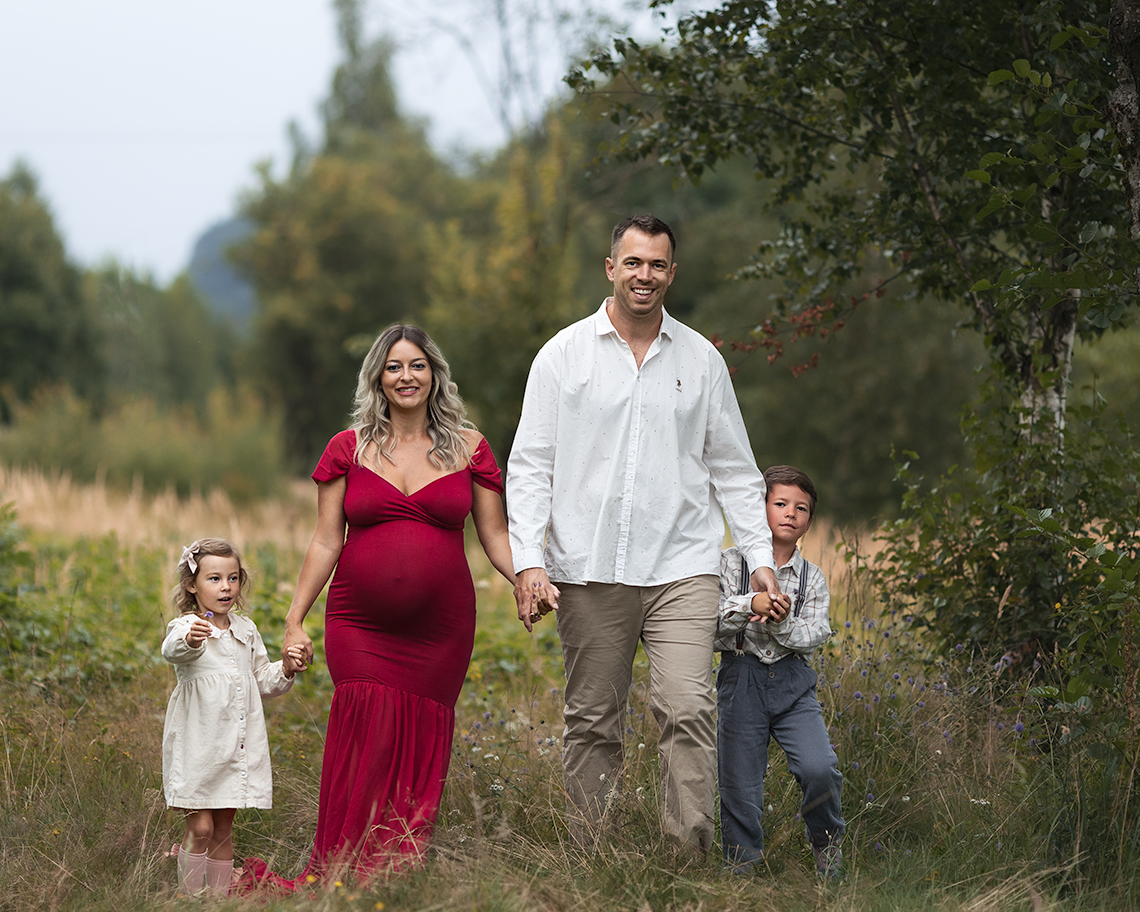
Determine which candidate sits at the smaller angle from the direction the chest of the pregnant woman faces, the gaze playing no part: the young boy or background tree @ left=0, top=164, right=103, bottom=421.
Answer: the young boy

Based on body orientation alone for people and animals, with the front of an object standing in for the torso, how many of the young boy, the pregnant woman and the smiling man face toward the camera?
3

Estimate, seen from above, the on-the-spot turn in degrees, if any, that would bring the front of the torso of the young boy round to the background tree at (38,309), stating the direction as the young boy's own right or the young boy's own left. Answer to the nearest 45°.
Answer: approximately 135° to the young boy's own right

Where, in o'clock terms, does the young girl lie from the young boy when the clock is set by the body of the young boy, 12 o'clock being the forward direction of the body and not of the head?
The young girl is roughly at 3 o'clock from the young boy.
